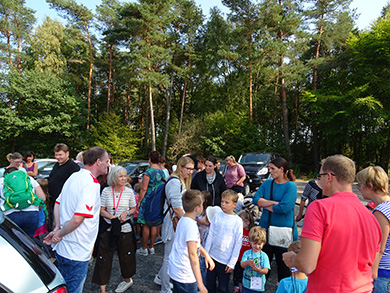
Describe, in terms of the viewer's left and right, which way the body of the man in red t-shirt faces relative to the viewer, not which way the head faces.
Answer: facing away from the viewer and to the left of the viewer

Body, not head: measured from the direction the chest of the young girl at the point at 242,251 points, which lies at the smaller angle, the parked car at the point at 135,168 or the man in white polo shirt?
the man in white polo shirt

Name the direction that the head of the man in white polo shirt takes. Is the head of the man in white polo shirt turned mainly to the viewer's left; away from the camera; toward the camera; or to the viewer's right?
to the viewer's right

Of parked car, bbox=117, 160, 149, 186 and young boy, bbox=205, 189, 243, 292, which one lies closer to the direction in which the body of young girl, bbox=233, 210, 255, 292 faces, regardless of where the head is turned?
the young boy

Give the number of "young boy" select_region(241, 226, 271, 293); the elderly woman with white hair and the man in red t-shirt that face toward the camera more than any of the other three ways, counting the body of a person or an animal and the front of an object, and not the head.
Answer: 2

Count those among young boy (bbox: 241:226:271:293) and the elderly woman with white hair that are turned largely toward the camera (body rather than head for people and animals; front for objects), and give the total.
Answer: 2

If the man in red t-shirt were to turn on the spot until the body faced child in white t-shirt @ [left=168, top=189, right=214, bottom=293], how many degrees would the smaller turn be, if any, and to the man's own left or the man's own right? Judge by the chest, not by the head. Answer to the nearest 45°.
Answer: approximately 45° to the man's own left

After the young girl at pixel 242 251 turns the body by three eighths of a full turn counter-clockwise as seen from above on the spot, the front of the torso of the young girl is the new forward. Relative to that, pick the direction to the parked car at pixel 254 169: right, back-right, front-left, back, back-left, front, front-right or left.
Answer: left

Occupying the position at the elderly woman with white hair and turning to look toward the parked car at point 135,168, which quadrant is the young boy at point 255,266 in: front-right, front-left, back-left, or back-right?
back-right

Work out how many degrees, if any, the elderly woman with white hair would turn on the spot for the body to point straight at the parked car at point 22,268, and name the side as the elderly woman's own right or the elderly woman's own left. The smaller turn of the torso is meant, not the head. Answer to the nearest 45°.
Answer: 0° — they already face it

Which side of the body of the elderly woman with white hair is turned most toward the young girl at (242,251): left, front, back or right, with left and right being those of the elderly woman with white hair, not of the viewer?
left
